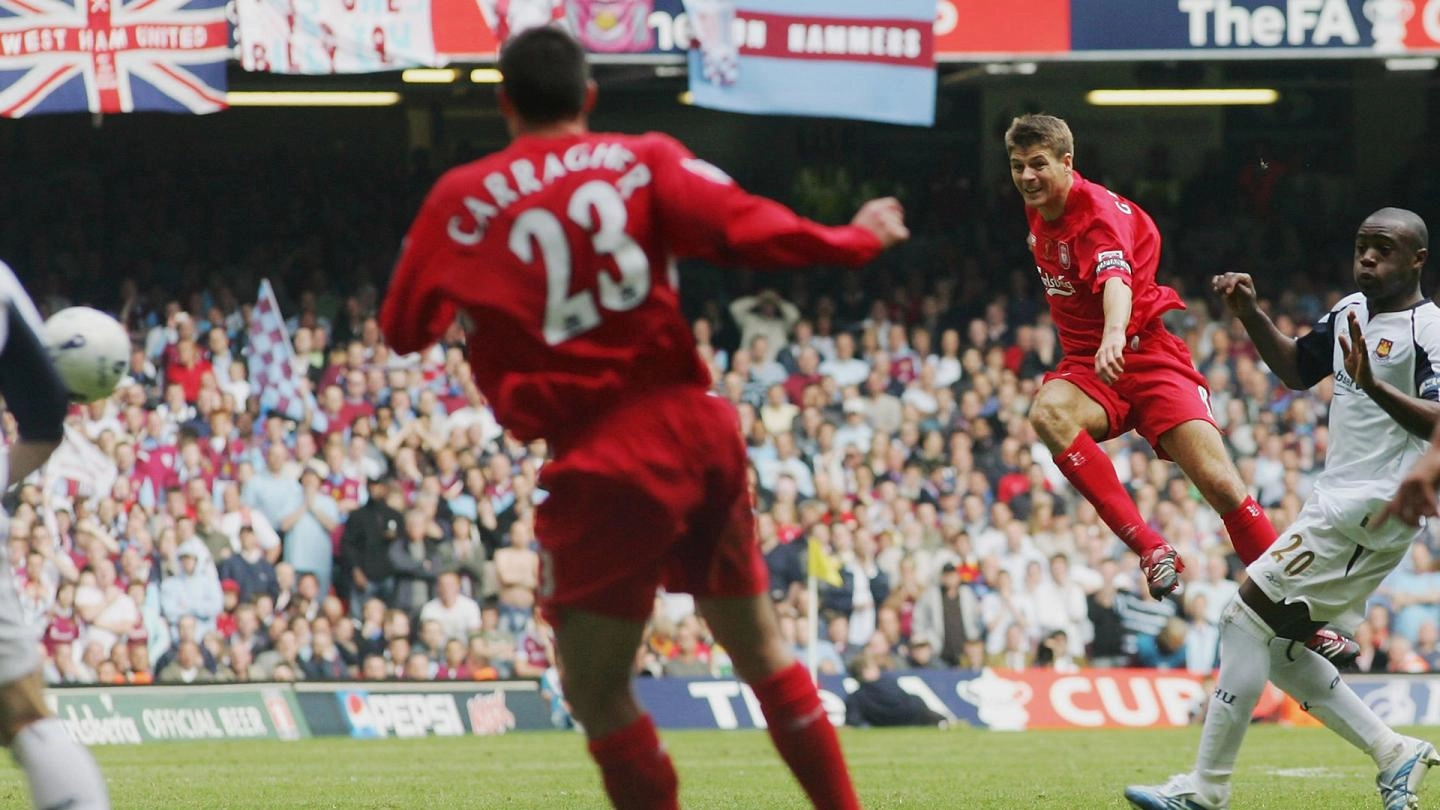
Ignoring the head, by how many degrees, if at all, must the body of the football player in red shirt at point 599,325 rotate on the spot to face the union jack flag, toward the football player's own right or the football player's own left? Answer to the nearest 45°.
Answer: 0° — they already face it

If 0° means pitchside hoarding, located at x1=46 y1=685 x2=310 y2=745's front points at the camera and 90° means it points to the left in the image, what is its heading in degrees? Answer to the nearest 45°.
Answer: approximately 0°

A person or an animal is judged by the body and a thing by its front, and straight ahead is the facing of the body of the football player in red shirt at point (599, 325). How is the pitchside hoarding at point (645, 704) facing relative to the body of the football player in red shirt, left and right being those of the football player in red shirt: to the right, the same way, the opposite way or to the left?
the opposite way

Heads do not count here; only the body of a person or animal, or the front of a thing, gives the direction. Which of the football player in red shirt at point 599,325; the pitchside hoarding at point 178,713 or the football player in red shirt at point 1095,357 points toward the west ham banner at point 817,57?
the football player in red shirt at point 599,325

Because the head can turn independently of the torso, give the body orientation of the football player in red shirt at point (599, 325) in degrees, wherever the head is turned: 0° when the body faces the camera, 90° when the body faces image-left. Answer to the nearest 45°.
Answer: approximately 180°

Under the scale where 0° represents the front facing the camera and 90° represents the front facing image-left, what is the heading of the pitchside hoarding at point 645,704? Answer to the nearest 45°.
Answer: approximately 0°

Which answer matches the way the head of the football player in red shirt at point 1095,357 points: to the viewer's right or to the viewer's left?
to the viewer's left

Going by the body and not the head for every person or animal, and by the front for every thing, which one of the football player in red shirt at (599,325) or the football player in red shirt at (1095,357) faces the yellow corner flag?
the football player in red shirt at (599,325)
